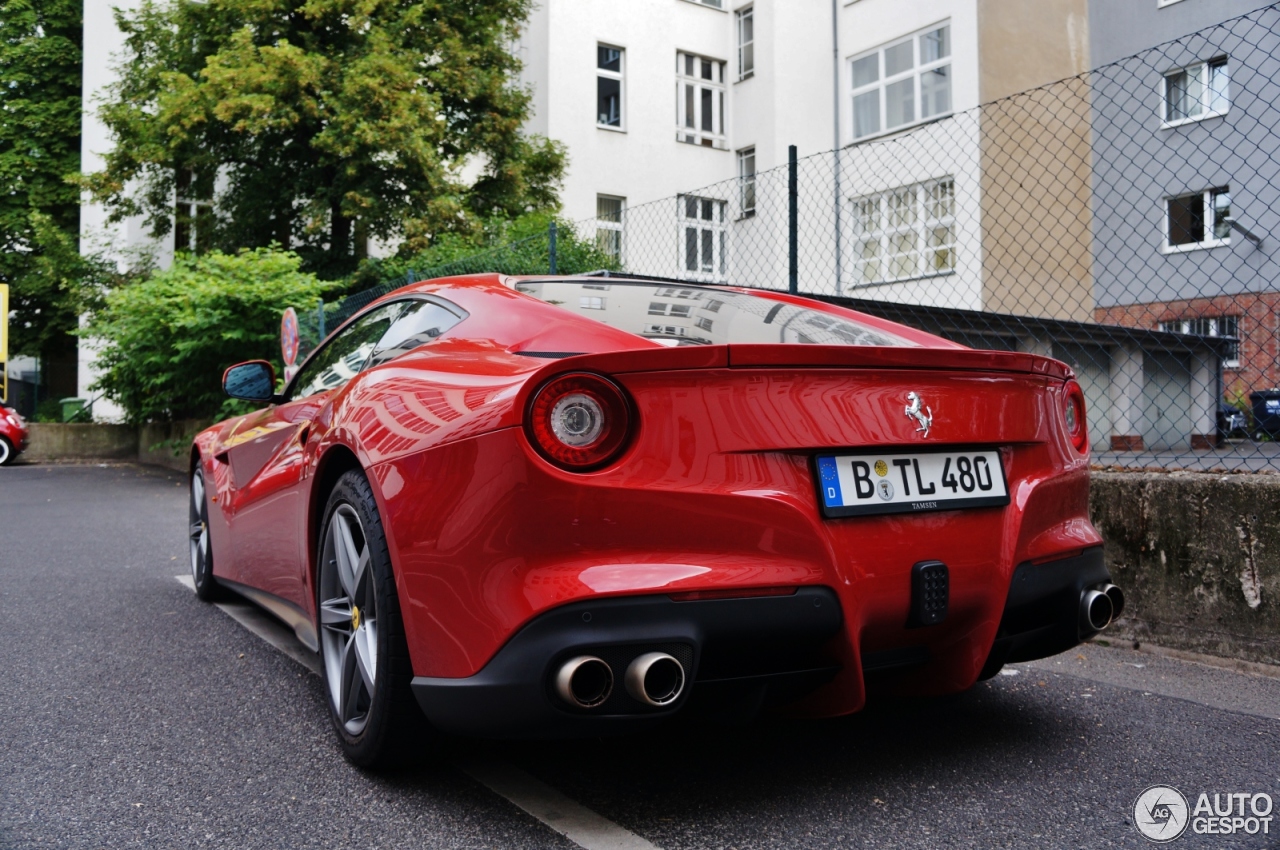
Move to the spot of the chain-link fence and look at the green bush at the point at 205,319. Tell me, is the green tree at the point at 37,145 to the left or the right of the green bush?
right

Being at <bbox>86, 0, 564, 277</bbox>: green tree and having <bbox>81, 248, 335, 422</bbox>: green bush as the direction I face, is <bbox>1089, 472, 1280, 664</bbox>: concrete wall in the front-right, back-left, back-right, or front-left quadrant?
front-left

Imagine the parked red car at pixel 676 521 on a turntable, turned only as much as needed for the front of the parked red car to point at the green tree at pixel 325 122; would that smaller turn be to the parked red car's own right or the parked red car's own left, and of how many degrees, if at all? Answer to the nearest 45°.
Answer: approximately 45° to the parked red car's own right

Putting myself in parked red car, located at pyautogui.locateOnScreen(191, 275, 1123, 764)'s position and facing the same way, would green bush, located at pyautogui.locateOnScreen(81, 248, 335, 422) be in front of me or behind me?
in front

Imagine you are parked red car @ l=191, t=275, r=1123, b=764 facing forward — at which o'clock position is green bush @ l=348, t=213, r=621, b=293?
The green bush is roughly at 1 o'clock from the parked red car.

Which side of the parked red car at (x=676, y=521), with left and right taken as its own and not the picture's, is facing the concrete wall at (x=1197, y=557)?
right

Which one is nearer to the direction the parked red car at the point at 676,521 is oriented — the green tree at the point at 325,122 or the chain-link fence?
the green tree

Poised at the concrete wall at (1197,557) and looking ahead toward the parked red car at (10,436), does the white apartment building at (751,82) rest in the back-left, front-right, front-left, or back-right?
front-right

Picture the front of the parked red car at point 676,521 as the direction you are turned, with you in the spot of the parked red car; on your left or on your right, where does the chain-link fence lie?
on your right

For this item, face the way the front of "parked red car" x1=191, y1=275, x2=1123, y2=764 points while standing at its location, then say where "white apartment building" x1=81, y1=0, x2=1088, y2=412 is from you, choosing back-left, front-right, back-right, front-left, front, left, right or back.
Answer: front-right

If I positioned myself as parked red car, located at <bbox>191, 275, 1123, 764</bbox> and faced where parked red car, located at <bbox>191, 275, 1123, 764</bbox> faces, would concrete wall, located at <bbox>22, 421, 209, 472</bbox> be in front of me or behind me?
in front

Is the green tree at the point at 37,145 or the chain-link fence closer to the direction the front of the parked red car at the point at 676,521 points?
the green tree

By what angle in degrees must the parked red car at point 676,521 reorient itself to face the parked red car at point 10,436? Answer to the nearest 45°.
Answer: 0° — it already faces it

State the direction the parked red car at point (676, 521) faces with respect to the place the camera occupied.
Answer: facing away from the viewer and to the left of the viewer
